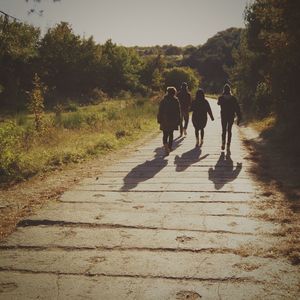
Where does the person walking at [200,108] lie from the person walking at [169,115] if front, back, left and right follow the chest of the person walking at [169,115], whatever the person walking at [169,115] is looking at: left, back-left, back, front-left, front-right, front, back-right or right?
front-right

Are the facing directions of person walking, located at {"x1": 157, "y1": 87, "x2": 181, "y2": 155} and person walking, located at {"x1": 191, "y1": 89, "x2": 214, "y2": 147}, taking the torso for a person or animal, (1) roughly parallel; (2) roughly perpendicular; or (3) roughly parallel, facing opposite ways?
roughly parallel

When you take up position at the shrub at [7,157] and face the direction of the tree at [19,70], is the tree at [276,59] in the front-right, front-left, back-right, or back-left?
front-right

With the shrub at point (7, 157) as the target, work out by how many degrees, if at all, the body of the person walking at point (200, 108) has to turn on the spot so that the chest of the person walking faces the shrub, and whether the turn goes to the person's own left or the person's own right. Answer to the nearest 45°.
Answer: approximately 135° to the person's own left

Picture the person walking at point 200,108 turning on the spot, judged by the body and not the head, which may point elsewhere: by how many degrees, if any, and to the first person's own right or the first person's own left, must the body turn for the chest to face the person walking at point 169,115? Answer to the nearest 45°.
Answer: approximately 135° to the first person's own left

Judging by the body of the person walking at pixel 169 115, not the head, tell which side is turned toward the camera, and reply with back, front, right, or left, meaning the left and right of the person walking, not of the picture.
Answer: back

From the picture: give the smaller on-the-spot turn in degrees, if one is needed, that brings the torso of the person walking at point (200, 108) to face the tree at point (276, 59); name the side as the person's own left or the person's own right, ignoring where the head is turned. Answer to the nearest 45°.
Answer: approximately 45° to the person's own right

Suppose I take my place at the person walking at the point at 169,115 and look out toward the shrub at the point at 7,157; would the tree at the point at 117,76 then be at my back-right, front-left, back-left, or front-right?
back-right

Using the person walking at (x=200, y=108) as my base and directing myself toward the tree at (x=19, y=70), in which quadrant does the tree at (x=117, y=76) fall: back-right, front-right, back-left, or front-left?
front-right

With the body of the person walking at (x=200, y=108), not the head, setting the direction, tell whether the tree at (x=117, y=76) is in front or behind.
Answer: in front

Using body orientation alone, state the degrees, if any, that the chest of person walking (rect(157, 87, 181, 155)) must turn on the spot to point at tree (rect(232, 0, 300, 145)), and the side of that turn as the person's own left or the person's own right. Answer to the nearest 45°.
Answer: approximately 45° to the person's own right

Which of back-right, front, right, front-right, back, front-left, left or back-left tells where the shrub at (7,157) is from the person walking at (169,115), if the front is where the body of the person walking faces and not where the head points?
back-left

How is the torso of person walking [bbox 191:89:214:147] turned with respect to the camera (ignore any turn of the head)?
away from the camera

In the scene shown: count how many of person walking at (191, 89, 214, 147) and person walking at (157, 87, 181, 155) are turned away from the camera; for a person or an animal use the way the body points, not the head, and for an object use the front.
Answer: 2
